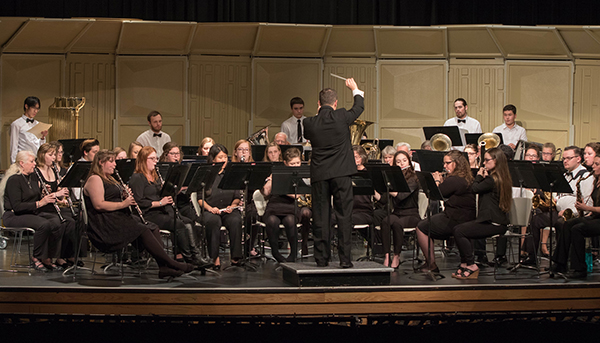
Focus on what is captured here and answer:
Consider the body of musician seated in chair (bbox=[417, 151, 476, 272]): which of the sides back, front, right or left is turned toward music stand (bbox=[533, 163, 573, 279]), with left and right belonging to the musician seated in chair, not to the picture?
back

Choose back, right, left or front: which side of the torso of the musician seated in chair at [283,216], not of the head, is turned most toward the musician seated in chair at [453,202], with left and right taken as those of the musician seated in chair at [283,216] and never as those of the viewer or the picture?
left

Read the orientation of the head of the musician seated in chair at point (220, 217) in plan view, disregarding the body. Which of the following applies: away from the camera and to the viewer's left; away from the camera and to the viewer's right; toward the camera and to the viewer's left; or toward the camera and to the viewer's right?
toward the camera and to the viewer's right

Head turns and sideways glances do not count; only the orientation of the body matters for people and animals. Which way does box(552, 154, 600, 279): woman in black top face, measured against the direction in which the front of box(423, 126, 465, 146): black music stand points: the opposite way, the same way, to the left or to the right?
to the left

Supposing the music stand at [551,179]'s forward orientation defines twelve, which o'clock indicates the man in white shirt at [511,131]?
The man in white shirt is roughly at 10 o'clock from the music stand.

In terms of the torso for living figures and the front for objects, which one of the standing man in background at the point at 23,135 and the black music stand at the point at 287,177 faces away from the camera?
the black music stand

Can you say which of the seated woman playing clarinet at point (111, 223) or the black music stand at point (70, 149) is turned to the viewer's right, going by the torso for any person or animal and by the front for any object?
the seated woman playing clarinet

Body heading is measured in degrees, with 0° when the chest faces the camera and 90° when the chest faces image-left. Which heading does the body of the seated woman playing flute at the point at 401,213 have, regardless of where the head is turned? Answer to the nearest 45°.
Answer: approximately 45°

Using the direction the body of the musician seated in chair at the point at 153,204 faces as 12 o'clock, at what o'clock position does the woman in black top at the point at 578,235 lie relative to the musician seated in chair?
The woman in black top is roughly at 11 o'clock from the musician seated in chair.

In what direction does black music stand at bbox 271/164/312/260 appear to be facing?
away from the camera

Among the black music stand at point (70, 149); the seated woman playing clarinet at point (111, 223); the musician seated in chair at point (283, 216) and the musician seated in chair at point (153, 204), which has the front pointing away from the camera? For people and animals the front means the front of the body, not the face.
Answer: the black music stand

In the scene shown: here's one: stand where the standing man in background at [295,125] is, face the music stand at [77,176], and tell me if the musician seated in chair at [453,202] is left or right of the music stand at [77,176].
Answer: left

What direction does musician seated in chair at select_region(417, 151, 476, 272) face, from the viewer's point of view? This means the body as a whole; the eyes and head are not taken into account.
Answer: to the viewer's left
